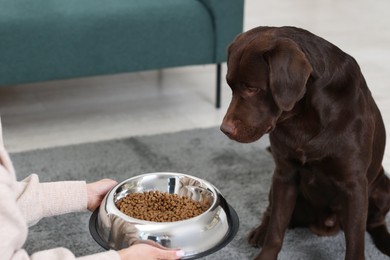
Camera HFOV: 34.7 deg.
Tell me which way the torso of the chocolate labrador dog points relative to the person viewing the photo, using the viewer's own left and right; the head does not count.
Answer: facing the viewer and to the left of the viewer

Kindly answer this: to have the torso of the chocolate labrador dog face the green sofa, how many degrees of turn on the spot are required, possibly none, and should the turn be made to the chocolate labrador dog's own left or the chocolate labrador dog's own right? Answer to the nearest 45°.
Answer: approximately 90° to the chocolate labrador dog's own right
